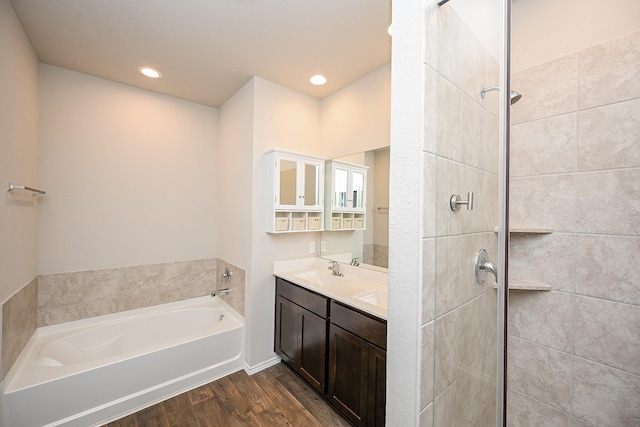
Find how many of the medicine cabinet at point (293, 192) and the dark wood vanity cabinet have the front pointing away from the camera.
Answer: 0

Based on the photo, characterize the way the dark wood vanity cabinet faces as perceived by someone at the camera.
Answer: facing the viewer and to the left of the viewer
